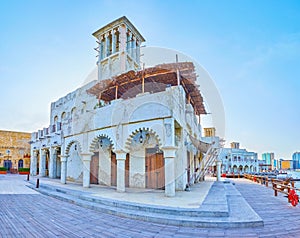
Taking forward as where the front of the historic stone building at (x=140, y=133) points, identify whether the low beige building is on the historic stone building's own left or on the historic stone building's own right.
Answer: on the historic stone building's own right
